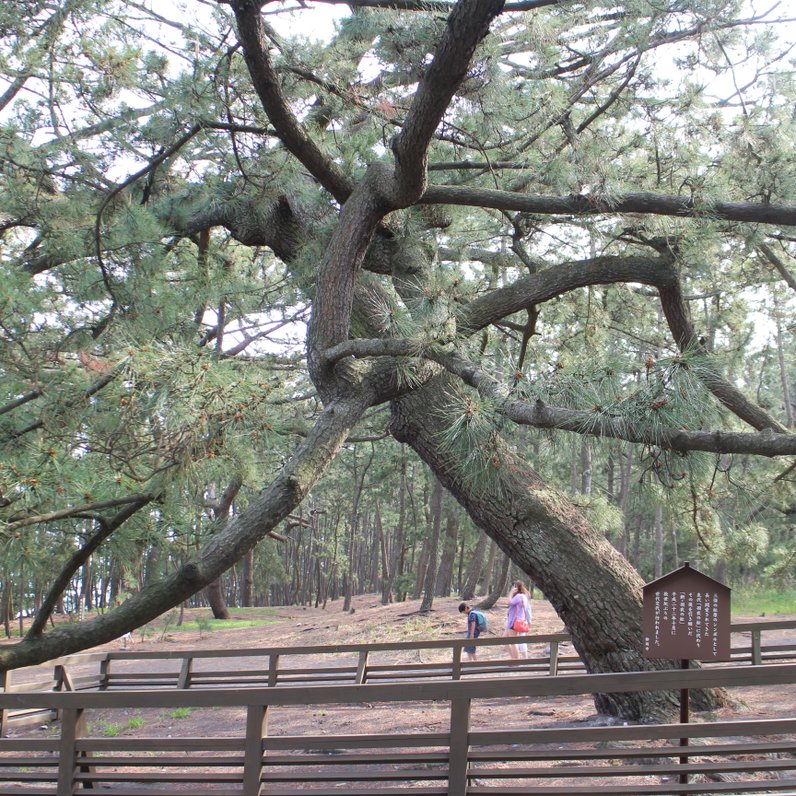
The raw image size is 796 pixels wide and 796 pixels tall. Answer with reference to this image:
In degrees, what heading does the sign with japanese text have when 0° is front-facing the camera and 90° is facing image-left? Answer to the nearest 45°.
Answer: approximately 0°
